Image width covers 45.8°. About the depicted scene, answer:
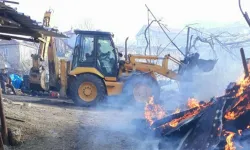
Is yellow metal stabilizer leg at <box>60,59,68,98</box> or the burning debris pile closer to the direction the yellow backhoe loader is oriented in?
the burning debris pile

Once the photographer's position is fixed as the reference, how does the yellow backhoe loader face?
facing to the right of the viewer

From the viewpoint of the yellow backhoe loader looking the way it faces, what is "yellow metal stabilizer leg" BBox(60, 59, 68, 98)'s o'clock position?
The yellow metal stabilizer leg is roughly at 5 o'clock from the yellow backhoe loader.

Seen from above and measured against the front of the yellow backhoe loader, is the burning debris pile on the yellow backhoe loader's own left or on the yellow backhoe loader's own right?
on the yellow backhoe loader's own right
